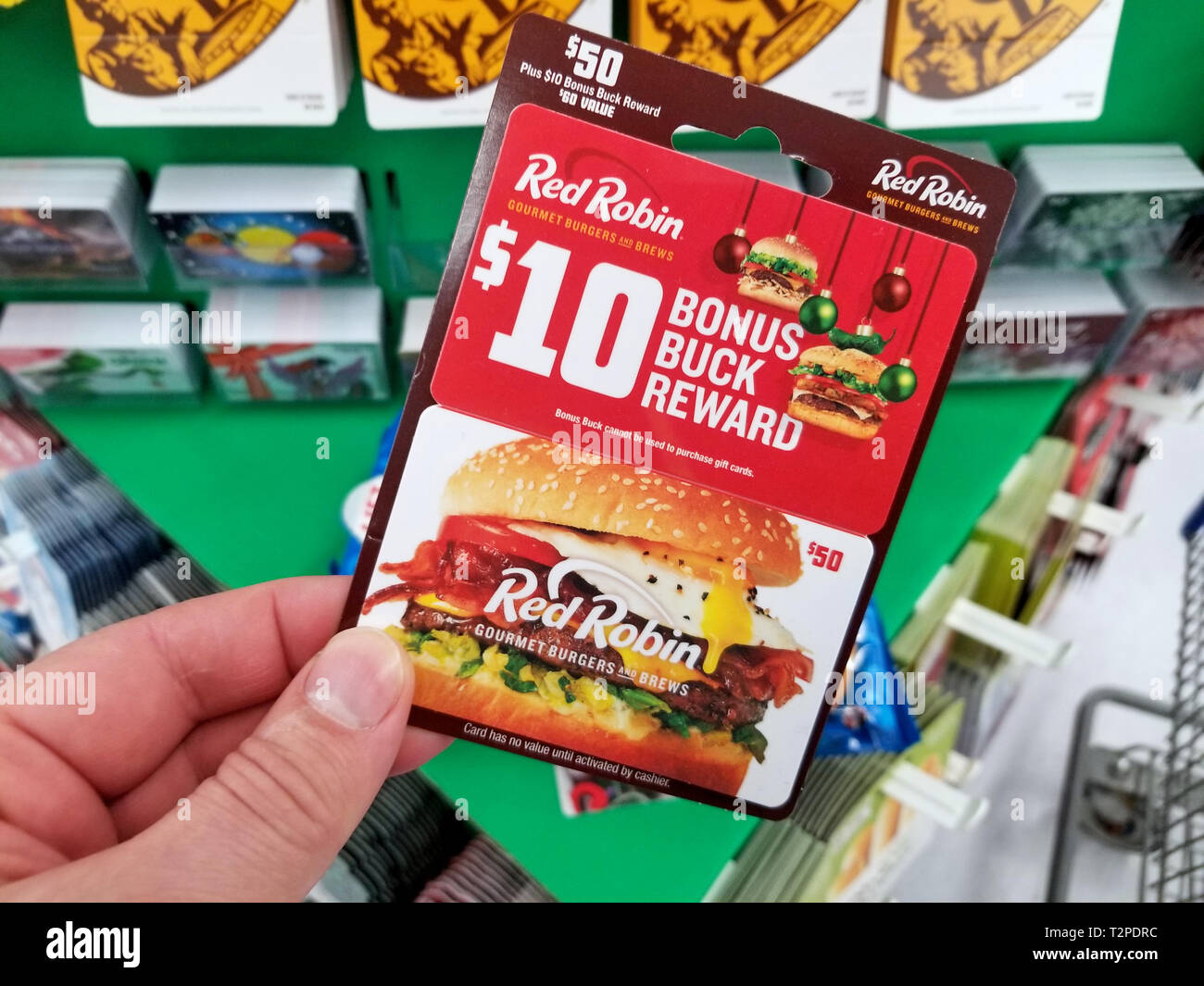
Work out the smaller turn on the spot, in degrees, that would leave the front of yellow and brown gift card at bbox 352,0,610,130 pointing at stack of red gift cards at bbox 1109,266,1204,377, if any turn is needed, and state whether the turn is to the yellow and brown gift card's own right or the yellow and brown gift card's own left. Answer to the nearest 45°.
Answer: approximately 90° to the yellow and brown gift card's own left

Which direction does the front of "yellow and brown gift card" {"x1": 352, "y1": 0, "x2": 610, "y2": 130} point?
toward the camera

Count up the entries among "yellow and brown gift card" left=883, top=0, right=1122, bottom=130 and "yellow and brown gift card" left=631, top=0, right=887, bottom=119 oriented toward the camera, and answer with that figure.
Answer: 2

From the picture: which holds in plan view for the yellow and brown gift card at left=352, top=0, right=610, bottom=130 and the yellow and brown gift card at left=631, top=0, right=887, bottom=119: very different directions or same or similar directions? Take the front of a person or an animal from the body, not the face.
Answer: same or similar directions

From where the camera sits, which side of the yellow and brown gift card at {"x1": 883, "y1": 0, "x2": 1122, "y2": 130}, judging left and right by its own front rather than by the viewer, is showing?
front

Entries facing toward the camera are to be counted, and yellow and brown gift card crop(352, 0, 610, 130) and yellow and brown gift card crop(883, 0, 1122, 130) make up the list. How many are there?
2

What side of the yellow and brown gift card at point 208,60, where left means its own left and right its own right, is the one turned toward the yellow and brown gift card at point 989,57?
left

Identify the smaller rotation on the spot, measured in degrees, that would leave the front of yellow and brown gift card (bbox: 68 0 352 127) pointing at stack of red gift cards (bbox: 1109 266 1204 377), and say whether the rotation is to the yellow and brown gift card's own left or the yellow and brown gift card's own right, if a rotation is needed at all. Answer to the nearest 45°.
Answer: approximately 90° to the yellow and brown gift card's own left

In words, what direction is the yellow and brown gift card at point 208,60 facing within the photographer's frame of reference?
facing the viewer

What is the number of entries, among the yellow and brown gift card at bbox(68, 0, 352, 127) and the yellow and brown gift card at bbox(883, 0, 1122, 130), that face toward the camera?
2
